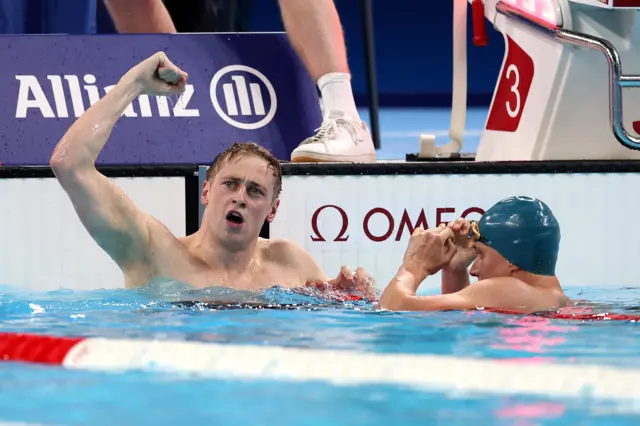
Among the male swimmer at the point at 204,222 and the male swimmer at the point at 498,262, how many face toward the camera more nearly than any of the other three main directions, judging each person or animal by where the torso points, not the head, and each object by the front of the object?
1

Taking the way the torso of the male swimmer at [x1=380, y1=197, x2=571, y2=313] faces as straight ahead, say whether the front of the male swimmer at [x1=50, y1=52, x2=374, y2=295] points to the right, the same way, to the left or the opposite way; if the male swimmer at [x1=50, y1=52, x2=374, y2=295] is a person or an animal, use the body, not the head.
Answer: to the left

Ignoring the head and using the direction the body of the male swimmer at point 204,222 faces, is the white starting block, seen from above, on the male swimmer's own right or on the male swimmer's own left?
on the male swimmer's own left

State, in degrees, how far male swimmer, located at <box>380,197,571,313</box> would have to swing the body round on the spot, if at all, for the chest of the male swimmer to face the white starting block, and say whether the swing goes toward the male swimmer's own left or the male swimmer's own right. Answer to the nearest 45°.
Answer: approximately 90° to the male swimmer's own right

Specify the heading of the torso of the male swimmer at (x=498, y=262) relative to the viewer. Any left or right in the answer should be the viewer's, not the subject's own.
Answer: facing to the left of the viewer

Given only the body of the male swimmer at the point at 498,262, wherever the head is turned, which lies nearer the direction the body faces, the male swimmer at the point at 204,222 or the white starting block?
the male swimmer

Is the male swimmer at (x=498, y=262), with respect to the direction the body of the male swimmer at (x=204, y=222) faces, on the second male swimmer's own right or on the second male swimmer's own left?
on the second male swimmer's own left

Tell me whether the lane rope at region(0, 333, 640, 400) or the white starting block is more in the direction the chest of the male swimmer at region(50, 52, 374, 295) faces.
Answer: the lane rope

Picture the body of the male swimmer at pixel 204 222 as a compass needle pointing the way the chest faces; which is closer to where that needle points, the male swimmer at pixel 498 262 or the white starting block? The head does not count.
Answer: the male swimmer

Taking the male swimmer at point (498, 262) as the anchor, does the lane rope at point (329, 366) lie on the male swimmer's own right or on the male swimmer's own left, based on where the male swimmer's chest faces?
on the male swimmer's own left

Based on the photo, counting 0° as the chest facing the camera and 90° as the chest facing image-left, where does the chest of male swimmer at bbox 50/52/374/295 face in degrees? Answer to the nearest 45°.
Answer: approximately 0°
